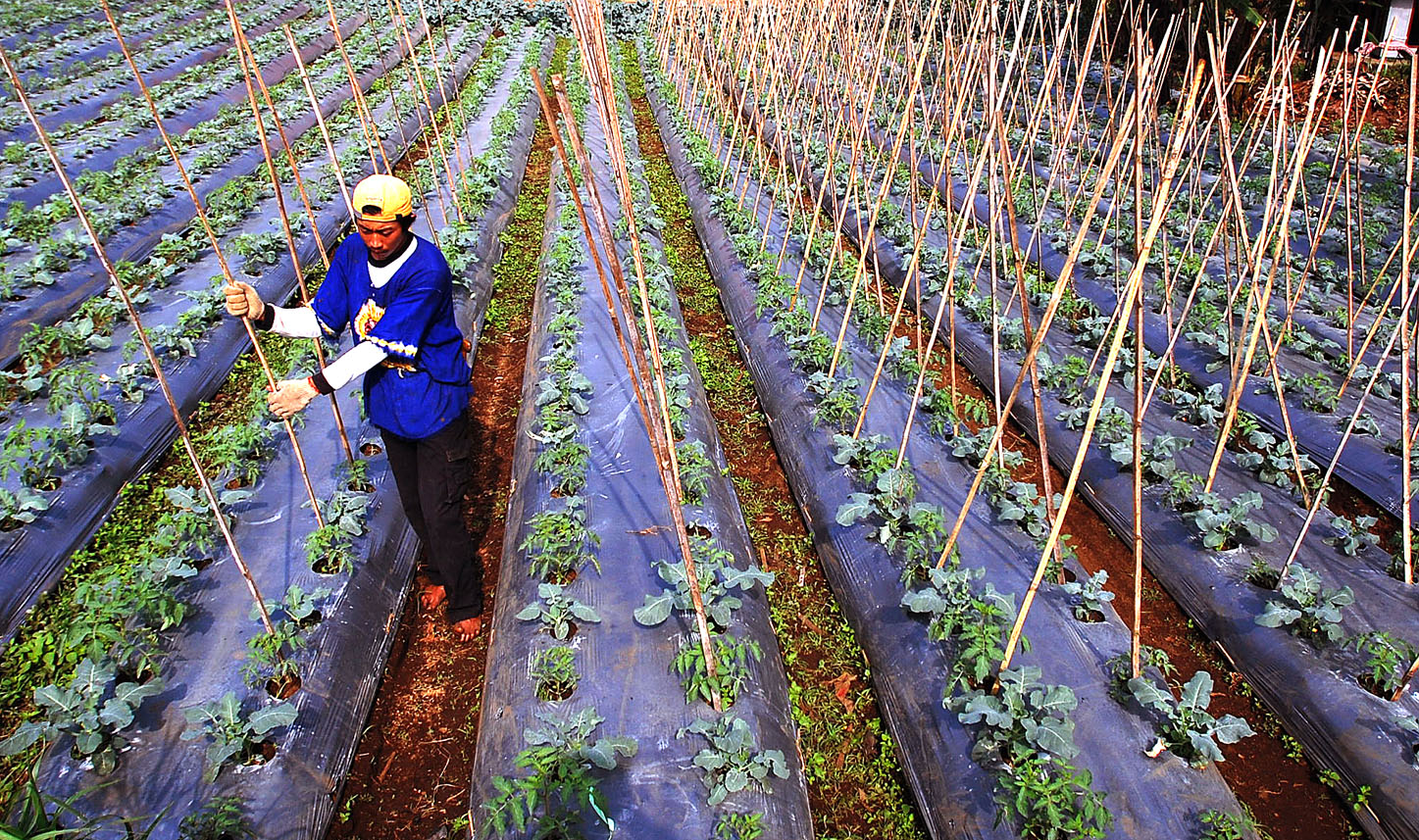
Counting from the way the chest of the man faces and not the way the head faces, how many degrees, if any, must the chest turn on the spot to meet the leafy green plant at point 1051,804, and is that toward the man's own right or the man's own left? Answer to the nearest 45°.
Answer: approximately 90° to the man's own left

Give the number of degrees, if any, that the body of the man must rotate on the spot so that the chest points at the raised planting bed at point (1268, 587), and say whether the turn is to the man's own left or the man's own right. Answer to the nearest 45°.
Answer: approximately 90° to the man's own left

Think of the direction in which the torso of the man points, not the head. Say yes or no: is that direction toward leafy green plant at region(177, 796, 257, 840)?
yes

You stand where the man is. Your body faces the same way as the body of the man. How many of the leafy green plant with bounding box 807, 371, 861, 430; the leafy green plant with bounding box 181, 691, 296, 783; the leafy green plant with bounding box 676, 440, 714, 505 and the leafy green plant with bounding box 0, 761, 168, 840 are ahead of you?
2

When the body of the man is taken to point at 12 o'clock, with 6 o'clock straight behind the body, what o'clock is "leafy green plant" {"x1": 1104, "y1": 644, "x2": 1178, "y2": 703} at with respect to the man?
The leafy green plant is roughly at 9 o'clock from the man.

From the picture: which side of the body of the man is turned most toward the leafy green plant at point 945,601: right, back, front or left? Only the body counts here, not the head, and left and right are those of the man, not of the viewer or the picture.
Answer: left

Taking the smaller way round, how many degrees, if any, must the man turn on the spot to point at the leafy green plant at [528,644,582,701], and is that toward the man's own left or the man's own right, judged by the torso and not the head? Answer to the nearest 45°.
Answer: approximately 45° to the man's own left

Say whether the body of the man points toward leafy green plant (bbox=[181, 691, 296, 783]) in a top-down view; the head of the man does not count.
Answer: yes

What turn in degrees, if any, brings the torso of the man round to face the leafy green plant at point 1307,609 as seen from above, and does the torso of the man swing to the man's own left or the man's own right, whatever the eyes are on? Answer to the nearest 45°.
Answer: approximately 90° to the man's own left

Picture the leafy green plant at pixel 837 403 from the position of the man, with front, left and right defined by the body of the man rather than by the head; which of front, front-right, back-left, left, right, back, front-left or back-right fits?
back-left

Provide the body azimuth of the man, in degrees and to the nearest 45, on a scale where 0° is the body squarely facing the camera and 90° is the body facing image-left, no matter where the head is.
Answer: approximately 45°

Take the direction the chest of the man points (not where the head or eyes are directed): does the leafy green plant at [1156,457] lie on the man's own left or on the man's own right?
on the man's own left

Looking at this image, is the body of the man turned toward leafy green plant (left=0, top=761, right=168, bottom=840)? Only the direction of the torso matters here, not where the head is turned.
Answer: yes

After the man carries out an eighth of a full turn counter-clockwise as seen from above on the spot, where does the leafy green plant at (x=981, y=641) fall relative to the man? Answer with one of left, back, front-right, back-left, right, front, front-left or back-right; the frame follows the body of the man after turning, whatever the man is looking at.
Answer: front-left

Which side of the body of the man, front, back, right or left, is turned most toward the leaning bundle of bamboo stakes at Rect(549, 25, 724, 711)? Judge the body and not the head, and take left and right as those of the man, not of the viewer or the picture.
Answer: left

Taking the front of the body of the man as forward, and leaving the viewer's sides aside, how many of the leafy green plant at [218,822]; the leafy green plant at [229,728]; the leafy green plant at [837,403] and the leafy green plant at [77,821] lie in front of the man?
3

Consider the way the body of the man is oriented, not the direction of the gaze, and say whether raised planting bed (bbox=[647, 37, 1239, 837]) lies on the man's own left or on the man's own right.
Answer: on the man's own left
